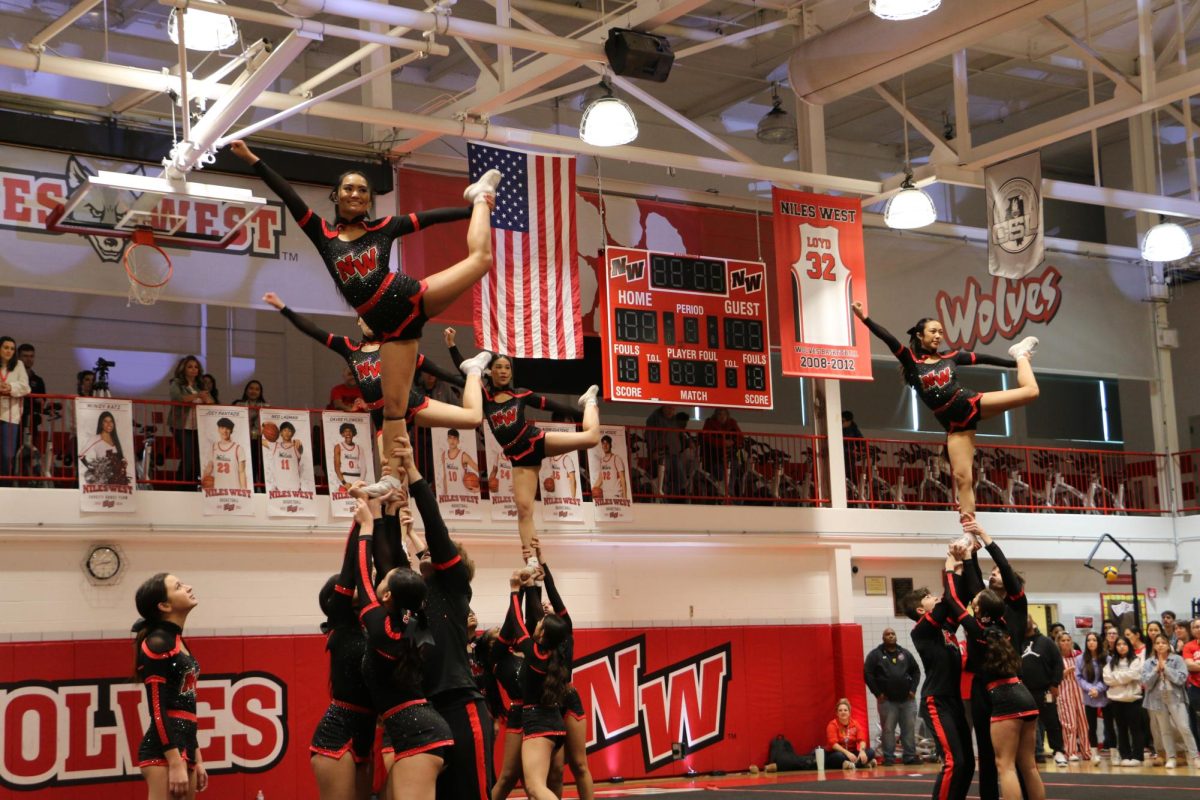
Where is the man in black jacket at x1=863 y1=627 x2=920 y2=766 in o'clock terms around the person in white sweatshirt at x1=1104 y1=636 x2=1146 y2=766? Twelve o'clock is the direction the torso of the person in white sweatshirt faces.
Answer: The man in black jacket is roughly at 3 o'clock from the person in white sweatshirt.

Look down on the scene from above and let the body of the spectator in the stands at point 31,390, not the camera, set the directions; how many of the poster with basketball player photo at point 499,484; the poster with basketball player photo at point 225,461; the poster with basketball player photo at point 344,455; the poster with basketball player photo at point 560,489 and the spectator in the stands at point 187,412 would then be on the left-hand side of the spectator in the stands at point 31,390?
5

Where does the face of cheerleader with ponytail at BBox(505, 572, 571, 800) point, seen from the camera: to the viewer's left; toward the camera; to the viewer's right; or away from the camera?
away from the camera

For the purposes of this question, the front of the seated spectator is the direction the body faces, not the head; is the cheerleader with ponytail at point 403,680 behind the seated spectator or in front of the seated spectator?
in front

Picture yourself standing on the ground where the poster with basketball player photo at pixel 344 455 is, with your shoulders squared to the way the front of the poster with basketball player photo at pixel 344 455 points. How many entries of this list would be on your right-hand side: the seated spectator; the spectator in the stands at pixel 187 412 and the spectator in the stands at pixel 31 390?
2

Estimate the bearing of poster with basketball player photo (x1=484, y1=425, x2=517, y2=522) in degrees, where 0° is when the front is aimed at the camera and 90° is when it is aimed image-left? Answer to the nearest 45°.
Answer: approximately 0°

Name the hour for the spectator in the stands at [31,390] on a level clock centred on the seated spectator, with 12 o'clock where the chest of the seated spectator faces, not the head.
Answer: The spectator in the stands is roughly at 2 o'clock from the seated spectator.

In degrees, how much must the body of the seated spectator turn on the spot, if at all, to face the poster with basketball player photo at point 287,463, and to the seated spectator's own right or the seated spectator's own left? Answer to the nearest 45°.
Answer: approximately 45° to the seated spectator's own right

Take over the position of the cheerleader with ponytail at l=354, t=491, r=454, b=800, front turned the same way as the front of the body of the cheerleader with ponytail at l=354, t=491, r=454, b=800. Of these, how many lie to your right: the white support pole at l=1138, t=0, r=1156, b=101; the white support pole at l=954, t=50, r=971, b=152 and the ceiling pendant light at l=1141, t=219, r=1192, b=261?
3
